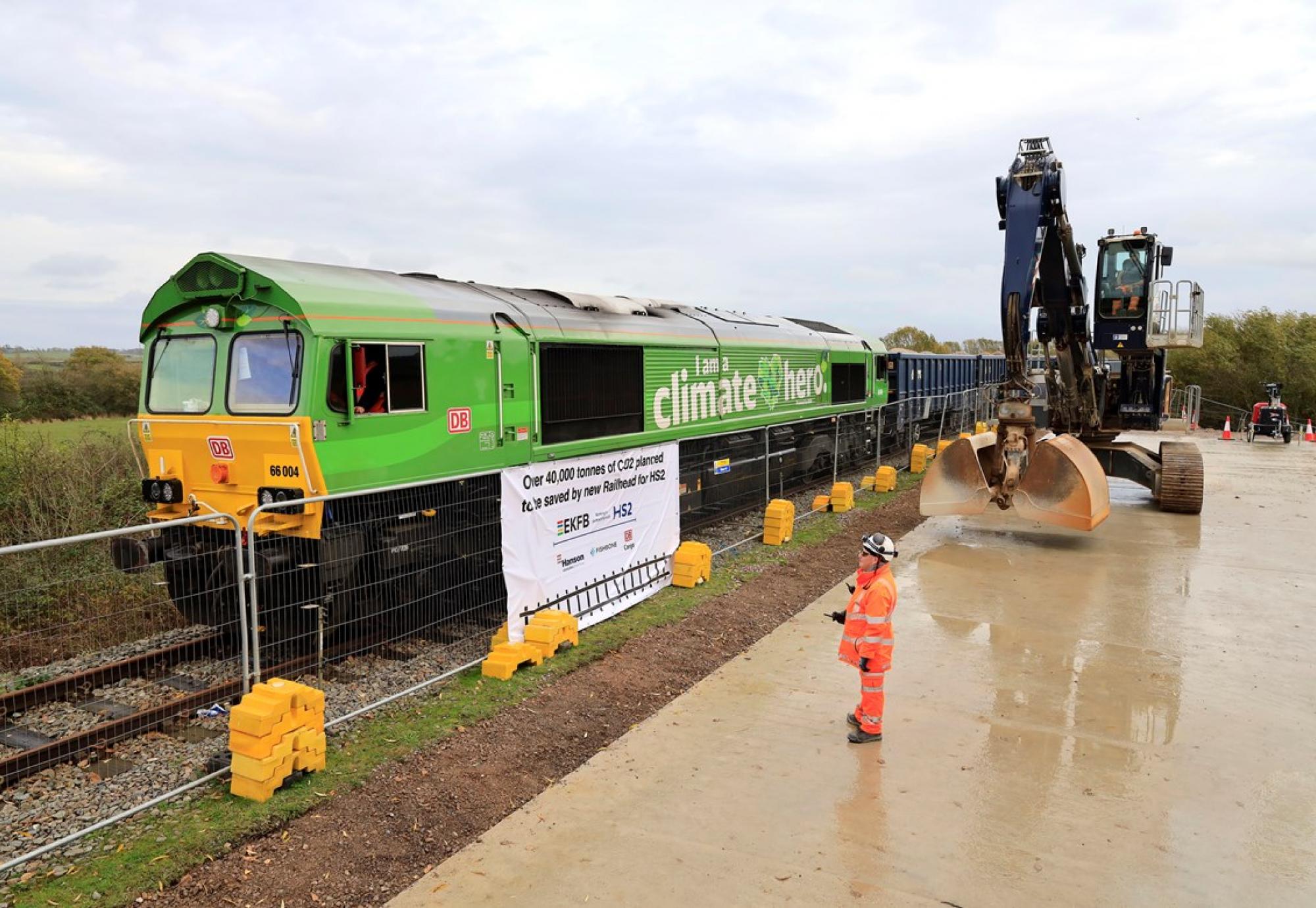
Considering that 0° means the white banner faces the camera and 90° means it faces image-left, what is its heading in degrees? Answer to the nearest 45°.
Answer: approximately 315°

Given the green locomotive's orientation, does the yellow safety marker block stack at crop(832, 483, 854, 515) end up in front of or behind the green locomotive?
behind

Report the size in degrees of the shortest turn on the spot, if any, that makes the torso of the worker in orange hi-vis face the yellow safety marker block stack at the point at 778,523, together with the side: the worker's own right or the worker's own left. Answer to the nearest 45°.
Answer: approximately 90° to the worker's own right

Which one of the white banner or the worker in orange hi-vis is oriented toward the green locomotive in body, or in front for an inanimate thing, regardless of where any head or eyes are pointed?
the worker in orange hi-vis

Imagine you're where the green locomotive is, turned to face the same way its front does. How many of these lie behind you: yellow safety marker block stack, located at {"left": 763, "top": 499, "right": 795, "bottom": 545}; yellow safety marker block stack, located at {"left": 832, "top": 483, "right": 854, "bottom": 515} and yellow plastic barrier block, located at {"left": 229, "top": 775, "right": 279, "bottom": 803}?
2

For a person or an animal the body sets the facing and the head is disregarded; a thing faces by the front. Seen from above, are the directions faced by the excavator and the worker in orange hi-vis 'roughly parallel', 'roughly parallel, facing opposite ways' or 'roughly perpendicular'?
roughly perpendicular

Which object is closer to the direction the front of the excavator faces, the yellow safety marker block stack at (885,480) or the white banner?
the white banner

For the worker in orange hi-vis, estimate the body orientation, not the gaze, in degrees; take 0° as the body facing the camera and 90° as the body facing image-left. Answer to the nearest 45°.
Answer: approximately 90°

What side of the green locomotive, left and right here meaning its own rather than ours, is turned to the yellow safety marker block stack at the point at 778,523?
back

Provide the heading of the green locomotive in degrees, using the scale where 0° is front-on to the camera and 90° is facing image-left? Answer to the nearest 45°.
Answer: approximately 45°
